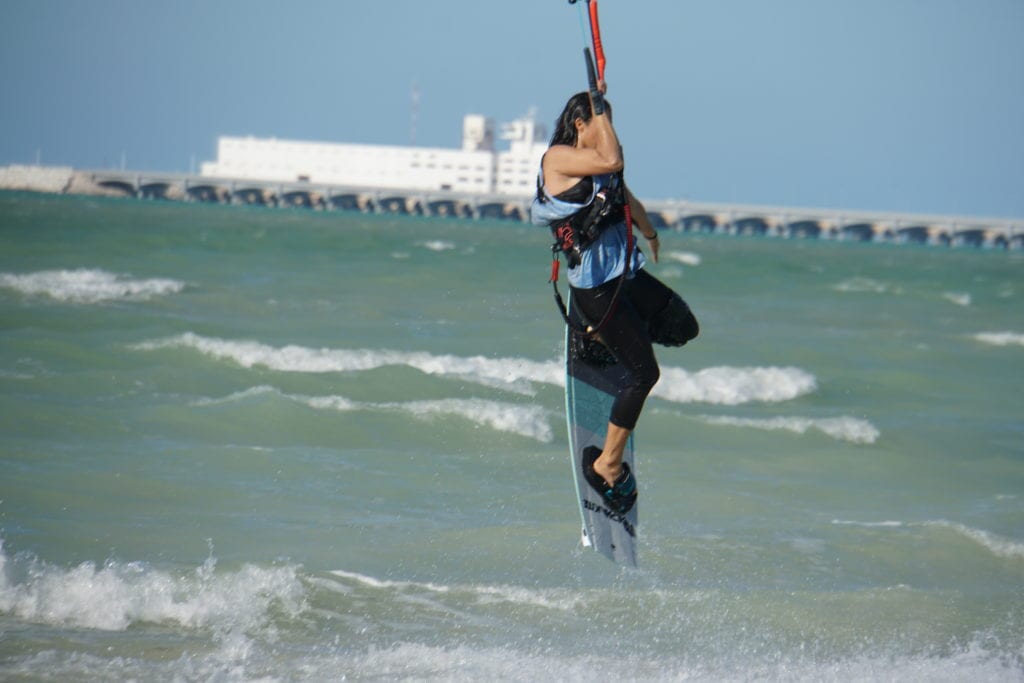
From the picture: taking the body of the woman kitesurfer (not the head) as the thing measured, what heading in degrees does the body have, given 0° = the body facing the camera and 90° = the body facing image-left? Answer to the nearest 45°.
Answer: approximately 270°
